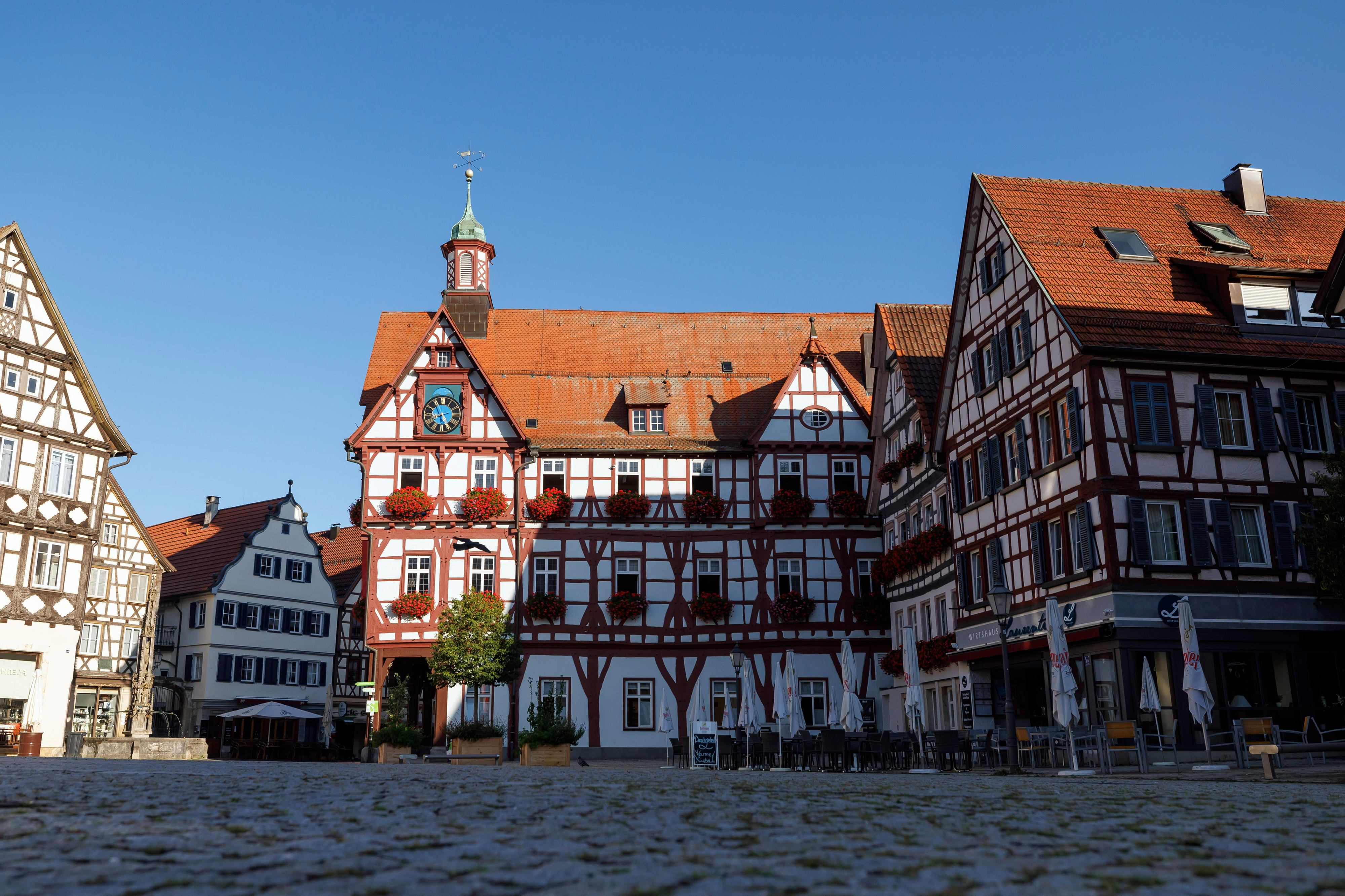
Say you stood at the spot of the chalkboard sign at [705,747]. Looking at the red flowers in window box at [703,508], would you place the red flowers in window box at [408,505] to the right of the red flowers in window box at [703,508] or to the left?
left

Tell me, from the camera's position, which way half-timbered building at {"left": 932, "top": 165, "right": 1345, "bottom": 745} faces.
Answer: facing the viewer and to the left of the viewer

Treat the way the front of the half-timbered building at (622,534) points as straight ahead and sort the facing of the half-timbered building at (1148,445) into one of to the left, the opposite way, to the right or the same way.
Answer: to the right

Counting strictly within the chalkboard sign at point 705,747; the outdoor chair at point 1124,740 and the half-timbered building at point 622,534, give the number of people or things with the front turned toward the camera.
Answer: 2

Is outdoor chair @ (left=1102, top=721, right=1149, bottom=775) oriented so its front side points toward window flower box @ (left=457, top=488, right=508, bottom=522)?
no

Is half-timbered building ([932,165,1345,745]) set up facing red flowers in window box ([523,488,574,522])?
no

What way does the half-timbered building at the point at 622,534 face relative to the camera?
toward the camera

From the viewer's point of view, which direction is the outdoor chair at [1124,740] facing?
away from the camera

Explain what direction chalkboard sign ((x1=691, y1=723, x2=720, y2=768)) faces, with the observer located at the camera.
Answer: facing the viewer

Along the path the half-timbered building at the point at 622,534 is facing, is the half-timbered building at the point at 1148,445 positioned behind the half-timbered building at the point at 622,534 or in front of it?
in front

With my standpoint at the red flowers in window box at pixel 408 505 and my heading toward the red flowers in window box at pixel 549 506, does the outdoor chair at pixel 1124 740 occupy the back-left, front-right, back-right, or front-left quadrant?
front-right

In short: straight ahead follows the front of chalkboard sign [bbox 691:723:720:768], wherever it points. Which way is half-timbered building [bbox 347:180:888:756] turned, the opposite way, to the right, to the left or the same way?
the same way

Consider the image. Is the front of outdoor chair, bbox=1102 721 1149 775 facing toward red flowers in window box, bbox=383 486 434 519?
no

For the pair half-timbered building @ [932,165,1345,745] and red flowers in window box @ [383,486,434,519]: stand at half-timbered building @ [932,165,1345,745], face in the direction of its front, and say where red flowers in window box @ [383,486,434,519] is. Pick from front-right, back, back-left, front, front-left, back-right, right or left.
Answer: front-right

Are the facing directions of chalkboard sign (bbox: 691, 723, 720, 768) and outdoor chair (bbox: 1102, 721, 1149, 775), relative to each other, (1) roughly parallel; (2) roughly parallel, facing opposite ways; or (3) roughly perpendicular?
roughly parallel, facing opposite ways
